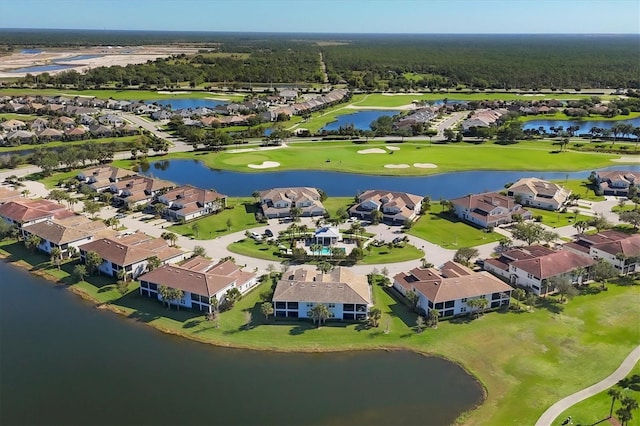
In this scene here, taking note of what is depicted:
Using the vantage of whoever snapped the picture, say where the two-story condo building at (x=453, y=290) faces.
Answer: facing away from the viewer and to the left of the viewer

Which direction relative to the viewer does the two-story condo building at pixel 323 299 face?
away from the camera

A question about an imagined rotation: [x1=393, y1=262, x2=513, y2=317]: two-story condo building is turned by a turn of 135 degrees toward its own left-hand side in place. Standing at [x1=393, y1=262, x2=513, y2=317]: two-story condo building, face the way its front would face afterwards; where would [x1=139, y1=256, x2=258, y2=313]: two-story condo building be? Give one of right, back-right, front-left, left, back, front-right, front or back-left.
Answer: right

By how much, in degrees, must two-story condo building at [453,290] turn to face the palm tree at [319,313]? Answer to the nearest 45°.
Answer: approximately 90° to its left

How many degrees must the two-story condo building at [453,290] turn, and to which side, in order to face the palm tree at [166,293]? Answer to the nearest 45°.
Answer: approximately 45° to its left

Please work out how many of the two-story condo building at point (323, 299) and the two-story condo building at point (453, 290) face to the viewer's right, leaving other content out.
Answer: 0

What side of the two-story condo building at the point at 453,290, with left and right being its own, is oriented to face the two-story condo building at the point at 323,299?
left

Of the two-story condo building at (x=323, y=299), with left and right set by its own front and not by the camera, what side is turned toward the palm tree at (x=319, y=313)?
back

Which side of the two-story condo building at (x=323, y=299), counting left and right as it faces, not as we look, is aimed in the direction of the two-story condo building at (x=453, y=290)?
right

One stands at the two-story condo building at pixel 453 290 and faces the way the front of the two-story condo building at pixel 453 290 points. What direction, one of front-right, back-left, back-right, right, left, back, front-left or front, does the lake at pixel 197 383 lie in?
left
